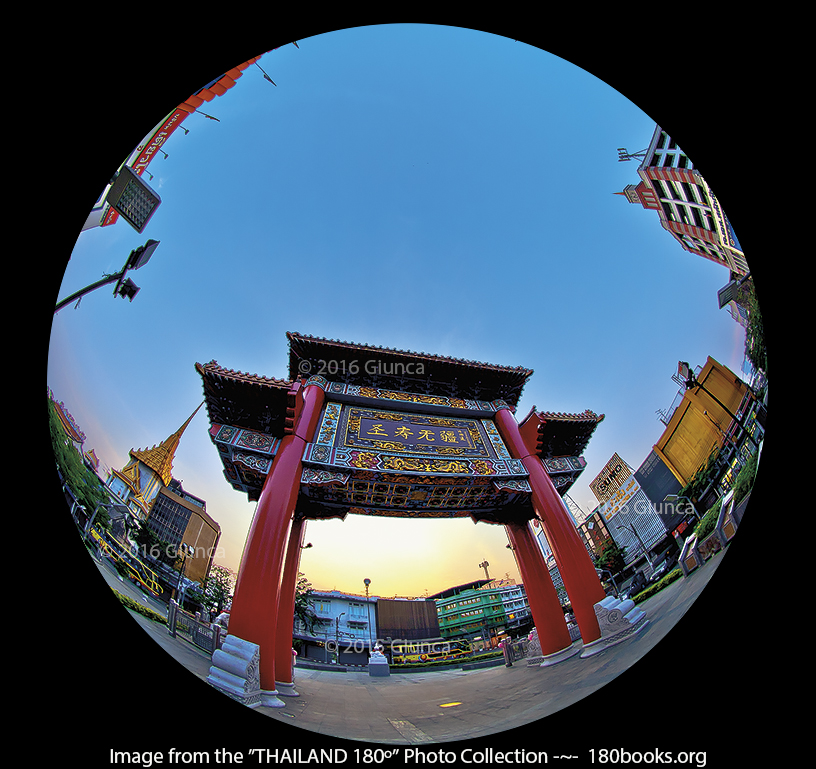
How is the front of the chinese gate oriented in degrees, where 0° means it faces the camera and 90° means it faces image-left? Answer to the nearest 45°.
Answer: approximately 0°
